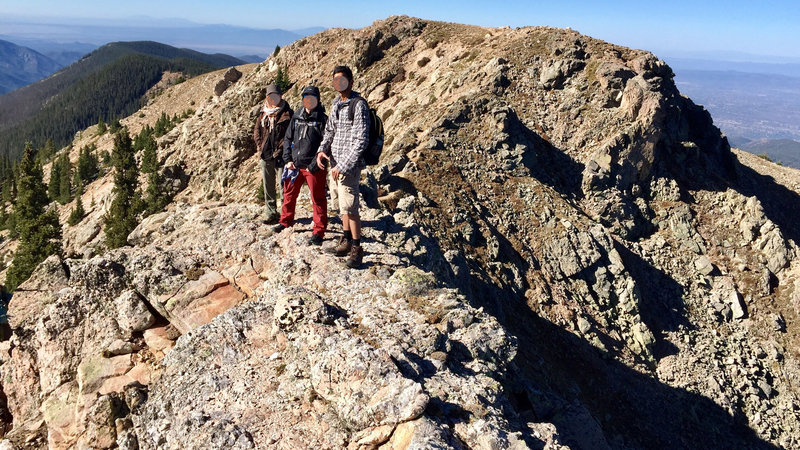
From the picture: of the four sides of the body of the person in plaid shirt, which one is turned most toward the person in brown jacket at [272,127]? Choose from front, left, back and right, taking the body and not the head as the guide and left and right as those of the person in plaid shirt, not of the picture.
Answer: right

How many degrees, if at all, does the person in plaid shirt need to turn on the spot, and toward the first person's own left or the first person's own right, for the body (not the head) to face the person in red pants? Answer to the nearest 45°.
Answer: approximately 90° to the first person's own right

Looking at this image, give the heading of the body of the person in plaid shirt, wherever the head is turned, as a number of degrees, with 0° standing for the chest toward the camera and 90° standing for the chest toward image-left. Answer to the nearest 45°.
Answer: approximately 45°
